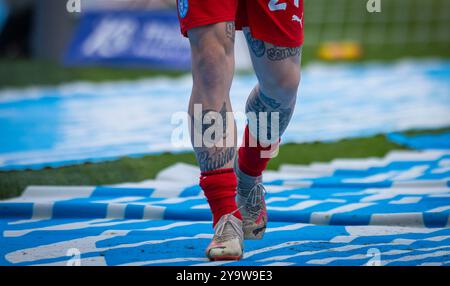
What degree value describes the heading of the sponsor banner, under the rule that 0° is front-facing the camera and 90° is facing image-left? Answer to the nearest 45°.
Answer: approximately 0°
